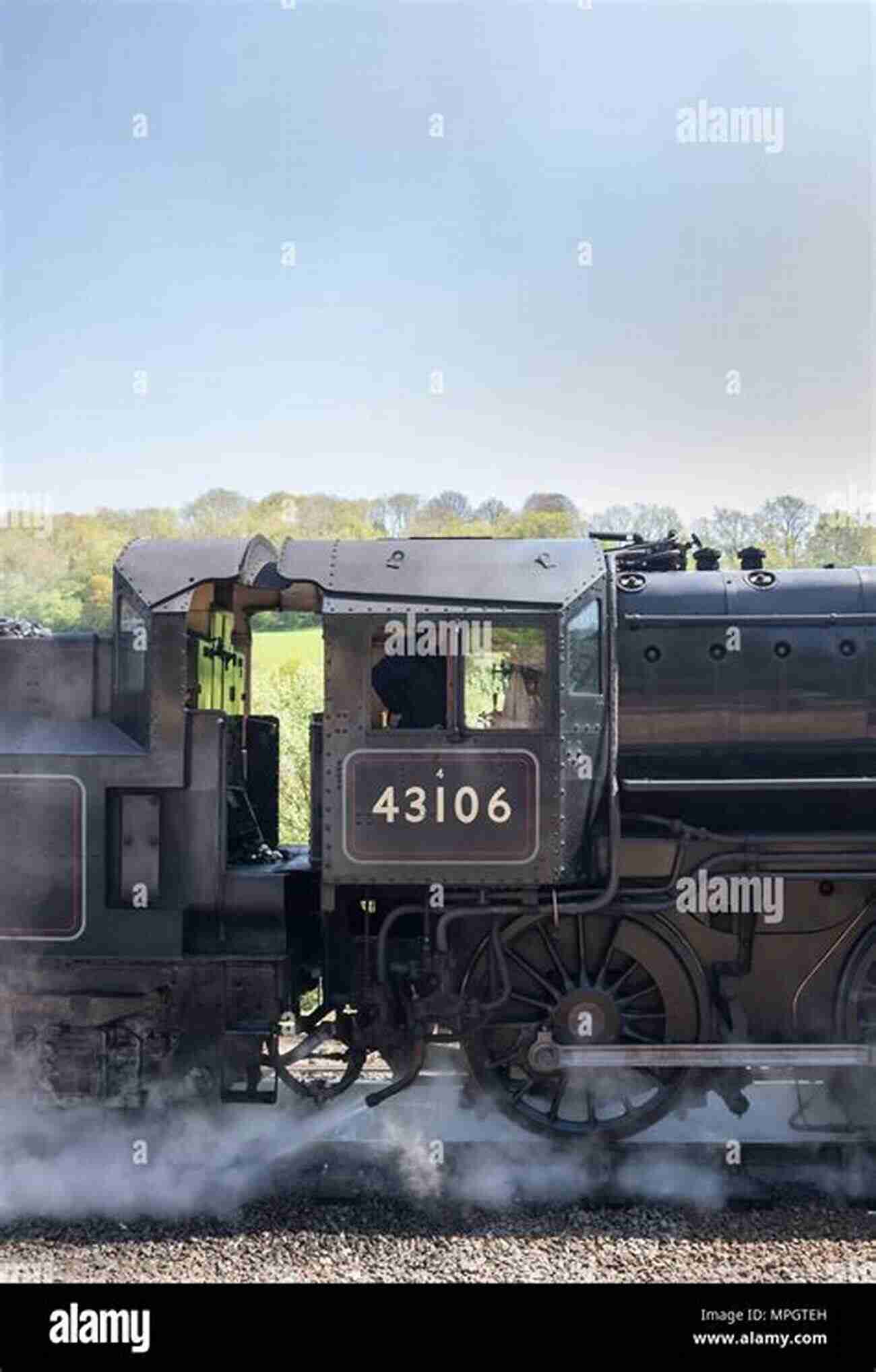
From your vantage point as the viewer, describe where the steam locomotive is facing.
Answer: facing to the right of the viewer
